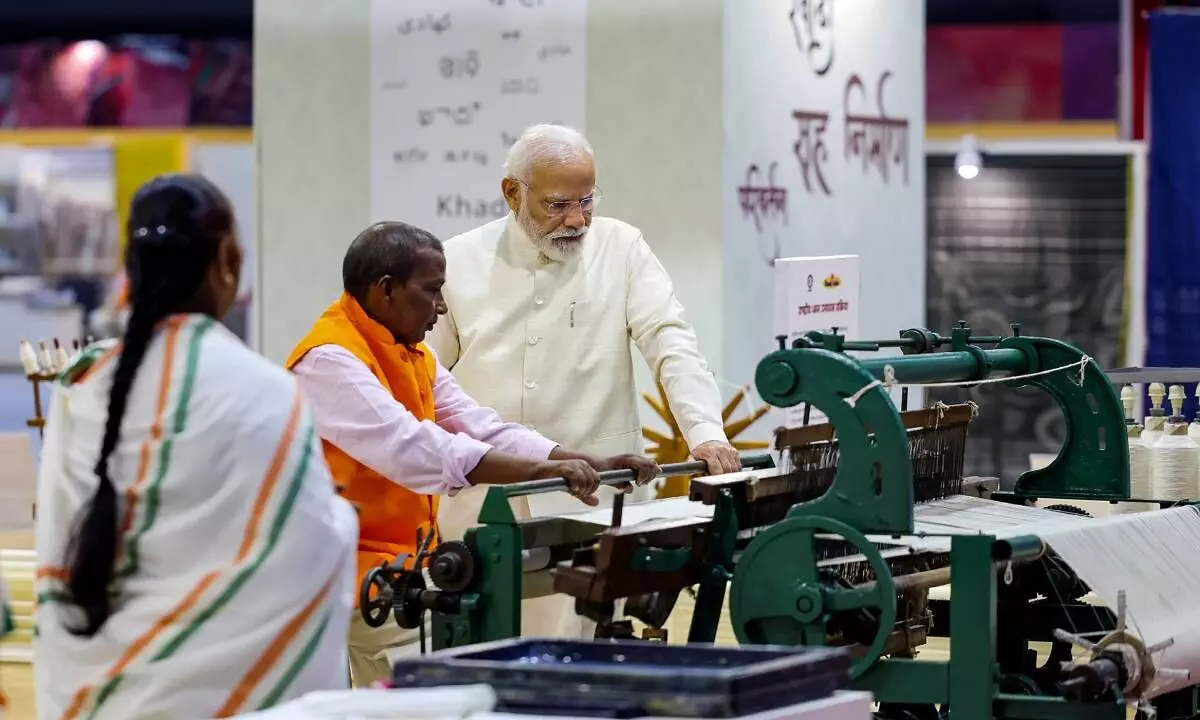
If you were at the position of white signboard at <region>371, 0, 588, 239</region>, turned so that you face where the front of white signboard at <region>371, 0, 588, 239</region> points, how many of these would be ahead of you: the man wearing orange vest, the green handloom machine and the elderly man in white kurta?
3

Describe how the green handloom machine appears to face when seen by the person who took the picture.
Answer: facing away from the viewer and to the left of the viewer

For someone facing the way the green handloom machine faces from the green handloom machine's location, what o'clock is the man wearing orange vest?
The man wearing orange vest is roughly at 11 o'clock from the green handloom machine.

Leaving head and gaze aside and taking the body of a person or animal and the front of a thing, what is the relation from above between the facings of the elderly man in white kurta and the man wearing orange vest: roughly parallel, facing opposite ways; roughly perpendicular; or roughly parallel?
roughly perpendicular

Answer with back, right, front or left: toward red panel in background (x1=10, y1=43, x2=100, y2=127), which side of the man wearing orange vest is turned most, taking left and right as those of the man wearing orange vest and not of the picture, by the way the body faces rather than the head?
left

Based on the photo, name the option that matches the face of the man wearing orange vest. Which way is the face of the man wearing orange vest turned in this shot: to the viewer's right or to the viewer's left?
to the viewer's right

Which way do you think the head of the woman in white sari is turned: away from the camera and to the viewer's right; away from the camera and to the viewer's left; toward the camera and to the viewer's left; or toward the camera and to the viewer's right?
away from the camera and to the viewer's right

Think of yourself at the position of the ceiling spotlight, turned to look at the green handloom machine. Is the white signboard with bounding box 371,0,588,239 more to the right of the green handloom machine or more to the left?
right

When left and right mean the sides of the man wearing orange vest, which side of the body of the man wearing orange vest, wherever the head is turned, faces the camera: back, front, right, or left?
right

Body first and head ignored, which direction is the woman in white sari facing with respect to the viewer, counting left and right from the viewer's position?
facing away from the viewer and to the right of the viewer
